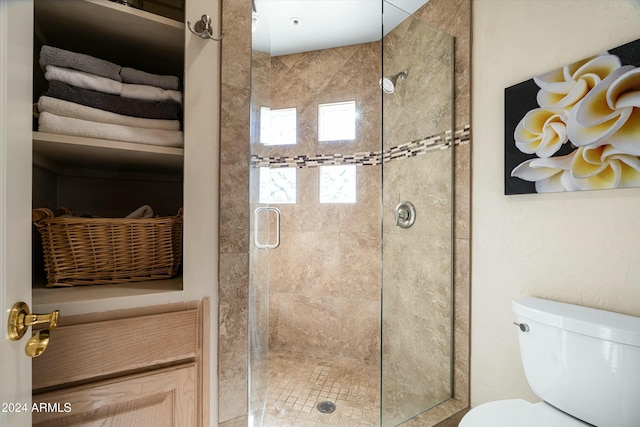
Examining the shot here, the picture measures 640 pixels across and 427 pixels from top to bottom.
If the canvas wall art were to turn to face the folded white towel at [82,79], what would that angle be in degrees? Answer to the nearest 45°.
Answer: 0° — it already faces it

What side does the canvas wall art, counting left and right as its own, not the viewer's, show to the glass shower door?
front

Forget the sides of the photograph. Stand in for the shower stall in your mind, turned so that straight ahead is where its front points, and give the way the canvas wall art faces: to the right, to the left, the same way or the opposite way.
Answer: to the right

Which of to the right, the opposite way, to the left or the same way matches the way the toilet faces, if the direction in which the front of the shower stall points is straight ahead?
to the right

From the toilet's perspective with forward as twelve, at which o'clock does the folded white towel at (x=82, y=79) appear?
The folded white towel is roughly at 12 o'clock from the toilet.

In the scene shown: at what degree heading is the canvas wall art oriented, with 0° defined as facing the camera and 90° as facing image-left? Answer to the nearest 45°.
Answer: approximately 45°

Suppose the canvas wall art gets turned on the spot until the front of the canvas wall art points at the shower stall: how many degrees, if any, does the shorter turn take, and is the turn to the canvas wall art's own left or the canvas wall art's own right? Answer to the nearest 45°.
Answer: approximately 45° to the canvas wall art's own right

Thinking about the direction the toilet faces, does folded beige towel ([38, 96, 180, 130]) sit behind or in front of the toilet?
in front

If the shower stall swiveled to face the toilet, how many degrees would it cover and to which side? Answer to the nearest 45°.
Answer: approximately 45° to its left

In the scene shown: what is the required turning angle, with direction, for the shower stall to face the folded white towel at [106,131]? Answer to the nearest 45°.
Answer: approximately 45° to its right
